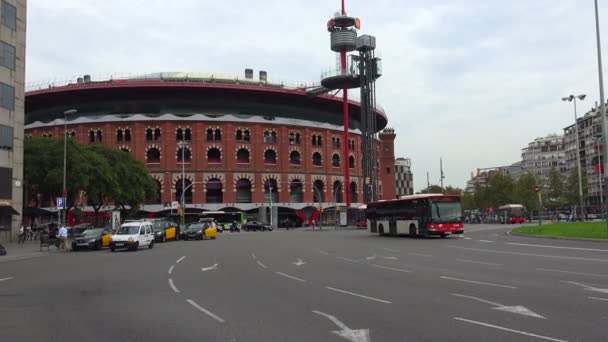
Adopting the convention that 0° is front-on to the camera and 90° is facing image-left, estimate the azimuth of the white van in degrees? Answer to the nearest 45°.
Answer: approximately 45°

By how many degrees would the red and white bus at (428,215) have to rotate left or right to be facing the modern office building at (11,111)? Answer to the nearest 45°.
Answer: approximately 135° to its right

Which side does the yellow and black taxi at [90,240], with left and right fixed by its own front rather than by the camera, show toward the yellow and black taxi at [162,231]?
back

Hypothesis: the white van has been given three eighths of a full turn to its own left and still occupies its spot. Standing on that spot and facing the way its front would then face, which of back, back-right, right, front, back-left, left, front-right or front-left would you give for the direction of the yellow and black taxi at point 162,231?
left

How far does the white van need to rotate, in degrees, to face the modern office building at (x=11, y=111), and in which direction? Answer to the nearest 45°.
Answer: approximately 90° to its right

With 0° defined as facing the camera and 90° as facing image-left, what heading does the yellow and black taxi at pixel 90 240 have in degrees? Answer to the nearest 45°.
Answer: approximately 45°

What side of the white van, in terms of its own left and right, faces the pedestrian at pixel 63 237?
right

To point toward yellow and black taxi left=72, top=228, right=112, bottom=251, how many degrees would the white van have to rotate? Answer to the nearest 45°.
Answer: approximately 90° to its right
